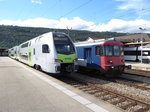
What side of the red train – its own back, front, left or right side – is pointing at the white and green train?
right

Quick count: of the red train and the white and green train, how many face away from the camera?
0

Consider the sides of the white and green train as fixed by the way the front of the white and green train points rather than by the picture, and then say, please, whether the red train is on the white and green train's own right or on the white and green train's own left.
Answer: on the white and green train's own left

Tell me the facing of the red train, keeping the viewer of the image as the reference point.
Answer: facing the viewer and to the right of the viewer
